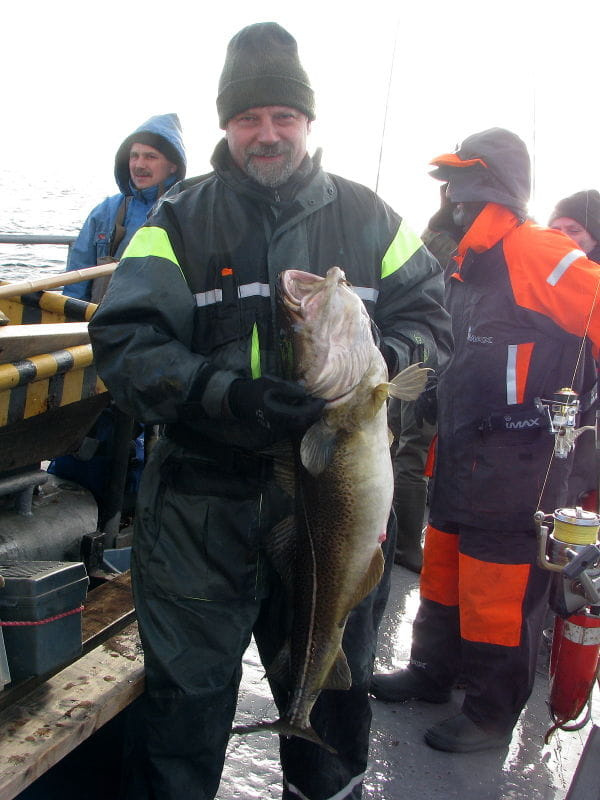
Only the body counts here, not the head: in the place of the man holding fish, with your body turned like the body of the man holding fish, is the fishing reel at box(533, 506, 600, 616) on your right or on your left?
on your left

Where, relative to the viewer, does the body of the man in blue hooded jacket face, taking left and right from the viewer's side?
facing the viewer and to the left of the viewer

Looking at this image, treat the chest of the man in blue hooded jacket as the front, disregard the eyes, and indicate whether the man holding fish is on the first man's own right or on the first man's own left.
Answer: on the first man's own left

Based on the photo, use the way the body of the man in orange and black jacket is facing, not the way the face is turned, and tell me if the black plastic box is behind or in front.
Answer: in front

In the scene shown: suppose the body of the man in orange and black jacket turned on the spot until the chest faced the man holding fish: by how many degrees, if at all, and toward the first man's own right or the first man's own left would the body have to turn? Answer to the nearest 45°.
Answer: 0° — they already face them

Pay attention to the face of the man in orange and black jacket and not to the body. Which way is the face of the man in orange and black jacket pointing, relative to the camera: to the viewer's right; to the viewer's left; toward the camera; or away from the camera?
to the viewer's left

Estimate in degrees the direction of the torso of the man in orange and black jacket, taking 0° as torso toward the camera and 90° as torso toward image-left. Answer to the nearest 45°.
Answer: approximately 45°
